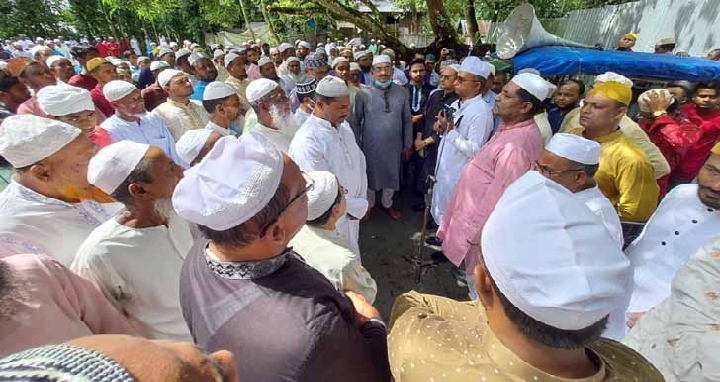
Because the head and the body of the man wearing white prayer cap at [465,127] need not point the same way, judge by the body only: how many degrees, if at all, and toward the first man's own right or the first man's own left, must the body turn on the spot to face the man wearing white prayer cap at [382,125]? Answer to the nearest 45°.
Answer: approximately 45° to the first man's own right

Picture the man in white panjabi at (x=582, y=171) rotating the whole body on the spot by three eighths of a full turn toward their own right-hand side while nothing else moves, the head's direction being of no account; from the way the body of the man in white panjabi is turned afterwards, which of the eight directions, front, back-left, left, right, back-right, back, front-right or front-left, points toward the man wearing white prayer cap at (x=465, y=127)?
left

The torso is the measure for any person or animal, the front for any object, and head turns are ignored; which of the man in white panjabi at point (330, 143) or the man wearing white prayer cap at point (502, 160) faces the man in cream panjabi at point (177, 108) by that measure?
the man wearing white prayer cap

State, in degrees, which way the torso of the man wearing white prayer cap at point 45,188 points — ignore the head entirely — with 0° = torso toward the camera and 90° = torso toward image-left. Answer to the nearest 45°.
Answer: approximately 270°

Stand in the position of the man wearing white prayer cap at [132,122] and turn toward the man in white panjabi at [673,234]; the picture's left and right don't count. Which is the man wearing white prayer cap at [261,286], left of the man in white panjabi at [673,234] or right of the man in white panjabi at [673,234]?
right

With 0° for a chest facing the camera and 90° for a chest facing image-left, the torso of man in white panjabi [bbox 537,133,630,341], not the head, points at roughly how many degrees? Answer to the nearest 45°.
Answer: approximately 90°

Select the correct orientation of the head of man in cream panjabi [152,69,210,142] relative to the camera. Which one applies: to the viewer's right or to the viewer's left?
to the viewer's right

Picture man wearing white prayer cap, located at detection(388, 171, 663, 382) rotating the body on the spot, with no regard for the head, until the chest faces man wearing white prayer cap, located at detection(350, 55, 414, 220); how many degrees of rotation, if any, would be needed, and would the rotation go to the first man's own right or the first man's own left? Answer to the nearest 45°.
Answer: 0° — they already face them

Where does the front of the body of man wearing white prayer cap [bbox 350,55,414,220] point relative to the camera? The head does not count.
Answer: toward the camera

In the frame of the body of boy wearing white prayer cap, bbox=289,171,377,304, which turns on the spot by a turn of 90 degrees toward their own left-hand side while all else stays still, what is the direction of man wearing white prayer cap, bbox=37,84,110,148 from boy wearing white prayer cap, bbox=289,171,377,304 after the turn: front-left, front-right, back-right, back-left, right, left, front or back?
front

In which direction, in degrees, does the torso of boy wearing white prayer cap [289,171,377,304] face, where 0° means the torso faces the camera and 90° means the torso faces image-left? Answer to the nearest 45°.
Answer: approximately 225°

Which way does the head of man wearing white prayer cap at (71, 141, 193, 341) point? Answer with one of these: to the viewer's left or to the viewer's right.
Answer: to the viewer's right

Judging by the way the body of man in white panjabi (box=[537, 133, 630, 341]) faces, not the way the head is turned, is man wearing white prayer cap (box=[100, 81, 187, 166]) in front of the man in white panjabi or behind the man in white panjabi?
in front

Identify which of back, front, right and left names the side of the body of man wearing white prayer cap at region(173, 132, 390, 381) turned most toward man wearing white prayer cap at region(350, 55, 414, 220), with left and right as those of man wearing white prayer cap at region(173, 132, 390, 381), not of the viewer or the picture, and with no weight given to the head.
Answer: front

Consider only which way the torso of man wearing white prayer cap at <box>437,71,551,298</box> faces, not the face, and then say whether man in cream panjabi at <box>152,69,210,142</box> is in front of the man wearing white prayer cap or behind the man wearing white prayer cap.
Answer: in front

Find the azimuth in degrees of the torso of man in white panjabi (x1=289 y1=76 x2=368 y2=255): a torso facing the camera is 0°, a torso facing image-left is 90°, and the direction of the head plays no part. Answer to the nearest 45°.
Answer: approximately 315°

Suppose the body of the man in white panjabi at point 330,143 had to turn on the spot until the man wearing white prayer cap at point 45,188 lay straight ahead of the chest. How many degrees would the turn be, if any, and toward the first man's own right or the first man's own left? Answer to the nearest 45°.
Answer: approximately 90° to the first man's own right

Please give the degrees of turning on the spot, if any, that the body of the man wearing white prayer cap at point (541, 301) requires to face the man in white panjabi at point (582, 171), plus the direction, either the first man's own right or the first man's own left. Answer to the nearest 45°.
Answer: approximately 45° to the first man's own right
